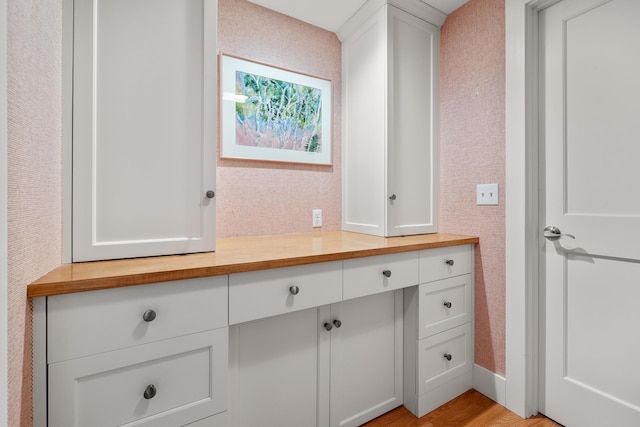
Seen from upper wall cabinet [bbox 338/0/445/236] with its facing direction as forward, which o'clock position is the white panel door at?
The white panel door is roughly at 11 o'clock from the upper wall cabinet.

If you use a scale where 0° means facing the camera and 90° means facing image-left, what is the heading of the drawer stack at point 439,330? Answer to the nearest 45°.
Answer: approximately 315°

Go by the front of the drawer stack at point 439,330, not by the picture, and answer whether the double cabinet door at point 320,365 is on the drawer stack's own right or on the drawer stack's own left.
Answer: on the drawer stack's own right

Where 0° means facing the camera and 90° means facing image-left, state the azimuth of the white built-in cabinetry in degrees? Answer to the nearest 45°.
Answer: approximately 315°
